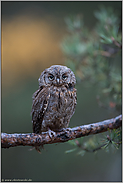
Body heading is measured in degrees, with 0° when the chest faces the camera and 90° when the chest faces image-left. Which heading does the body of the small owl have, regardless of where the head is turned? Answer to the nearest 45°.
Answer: approximately 315°
